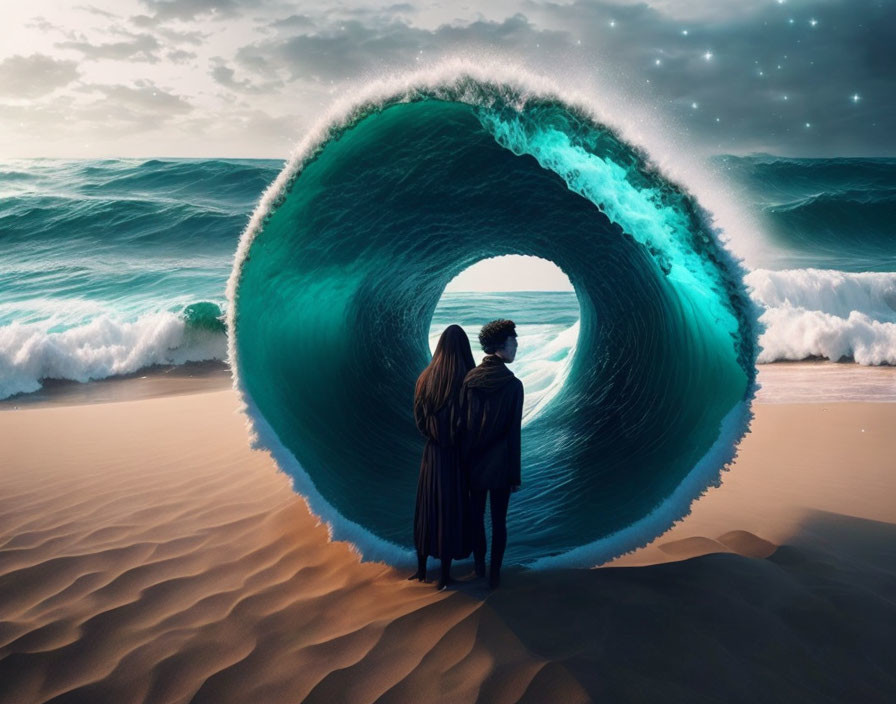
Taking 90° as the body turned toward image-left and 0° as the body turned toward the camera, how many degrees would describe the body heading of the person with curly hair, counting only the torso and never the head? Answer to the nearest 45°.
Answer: approximately 225°

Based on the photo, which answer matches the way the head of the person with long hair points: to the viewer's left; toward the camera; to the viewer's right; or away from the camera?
away from the camera
